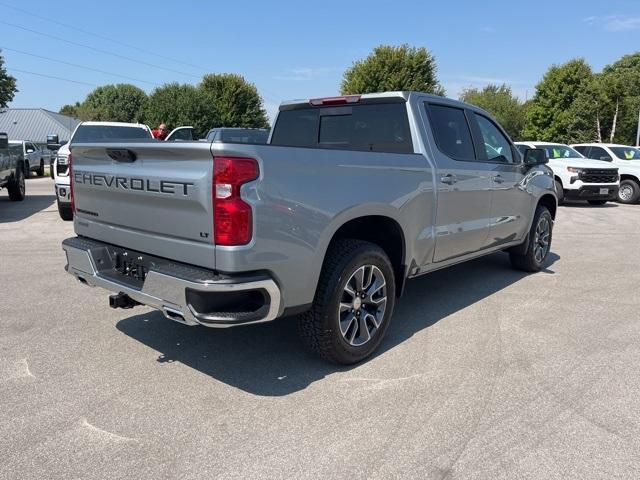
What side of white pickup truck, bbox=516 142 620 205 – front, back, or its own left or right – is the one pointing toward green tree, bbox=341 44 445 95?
back

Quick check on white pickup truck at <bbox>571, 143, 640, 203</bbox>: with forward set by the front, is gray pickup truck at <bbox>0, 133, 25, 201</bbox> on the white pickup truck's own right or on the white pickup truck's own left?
on the white pickup truck's own right

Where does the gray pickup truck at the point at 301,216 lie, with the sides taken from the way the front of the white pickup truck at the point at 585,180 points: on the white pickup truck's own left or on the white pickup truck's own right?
on the white pickup truck's own right

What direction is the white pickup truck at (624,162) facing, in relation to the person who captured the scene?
facing the viewer and to the right of the viewer

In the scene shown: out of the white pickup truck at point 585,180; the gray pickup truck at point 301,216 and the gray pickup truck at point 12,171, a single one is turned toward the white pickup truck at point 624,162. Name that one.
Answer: the gray pickup truck at point 301,216

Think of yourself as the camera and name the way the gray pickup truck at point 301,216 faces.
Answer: facing away from the viewer and to the right of the viewer

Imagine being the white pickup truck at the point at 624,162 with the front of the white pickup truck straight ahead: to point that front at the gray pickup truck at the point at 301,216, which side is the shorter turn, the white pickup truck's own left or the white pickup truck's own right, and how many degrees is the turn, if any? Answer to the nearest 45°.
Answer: approximately 45° to the white pickup truck's own right

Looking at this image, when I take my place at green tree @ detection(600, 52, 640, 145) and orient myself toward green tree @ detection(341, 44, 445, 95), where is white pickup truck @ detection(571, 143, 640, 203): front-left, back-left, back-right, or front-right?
front-left

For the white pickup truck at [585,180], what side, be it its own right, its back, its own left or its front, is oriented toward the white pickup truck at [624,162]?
left

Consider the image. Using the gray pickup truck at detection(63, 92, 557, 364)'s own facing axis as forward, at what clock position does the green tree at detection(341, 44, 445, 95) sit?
The green tree is roughly at 11 o'clock from the gray pickup truck.

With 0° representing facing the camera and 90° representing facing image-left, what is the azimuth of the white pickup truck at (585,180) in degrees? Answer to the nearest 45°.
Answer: approximately 315°
